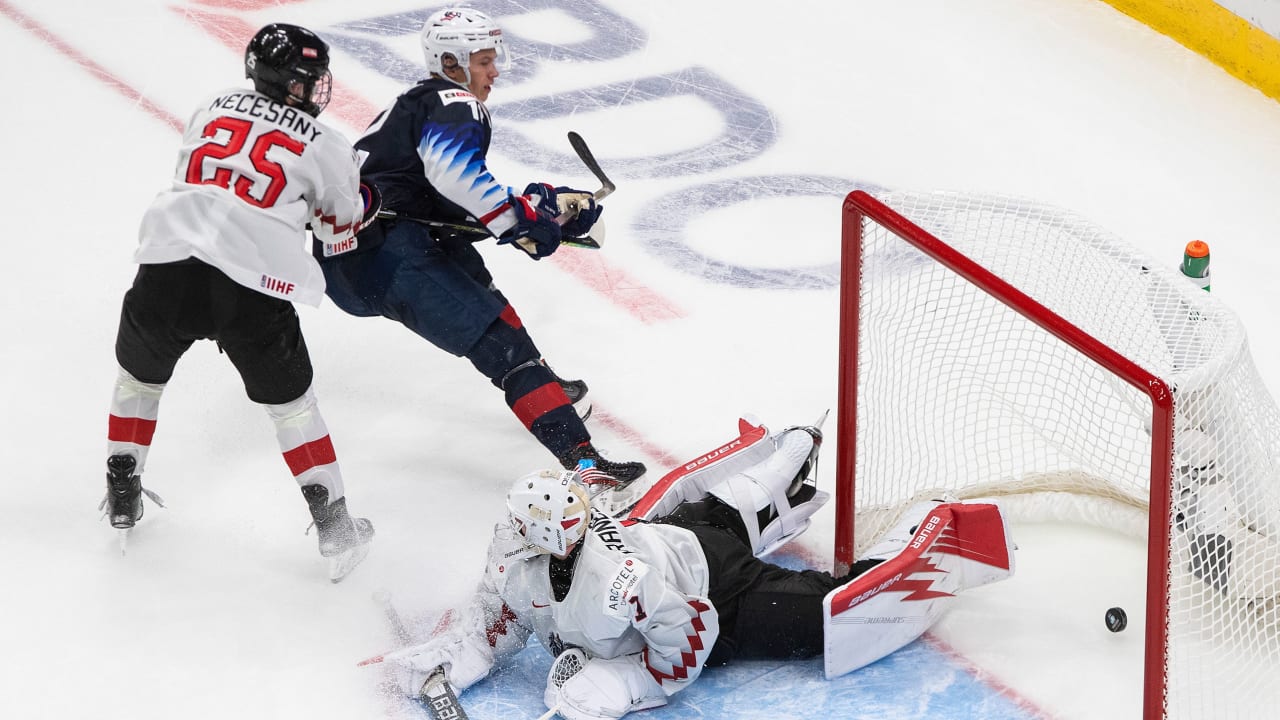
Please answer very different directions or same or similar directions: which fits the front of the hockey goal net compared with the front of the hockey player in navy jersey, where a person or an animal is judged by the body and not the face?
very different directions

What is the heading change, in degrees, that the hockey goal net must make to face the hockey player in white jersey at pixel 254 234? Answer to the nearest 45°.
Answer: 0° — it already faces them

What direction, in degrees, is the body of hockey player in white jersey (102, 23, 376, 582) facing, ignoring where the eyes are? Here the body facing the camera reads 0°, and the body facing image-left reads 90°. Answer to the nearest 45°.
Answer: approximately 225°

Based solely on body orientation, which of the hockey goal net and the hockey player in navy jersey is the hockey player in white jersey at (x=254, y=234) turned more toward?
the hockey player in navy jersey

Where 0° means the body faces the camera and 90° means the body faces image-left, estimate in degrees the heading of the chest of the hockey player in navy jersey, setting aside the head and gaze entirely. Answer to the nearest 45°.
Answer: approximately 270°

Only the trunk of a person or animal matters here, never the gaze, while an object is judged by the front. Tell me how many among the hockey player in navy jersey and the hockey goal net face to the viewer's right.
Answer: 1

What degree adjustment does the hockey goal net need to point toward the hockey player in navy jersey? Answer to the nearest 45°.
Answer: approximately 45° to its right

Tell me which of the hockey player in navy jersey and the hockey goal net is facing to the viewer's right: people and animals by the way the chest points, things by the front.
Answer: the hockey player in navy jersey
